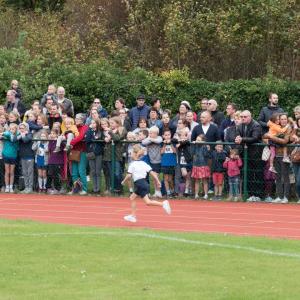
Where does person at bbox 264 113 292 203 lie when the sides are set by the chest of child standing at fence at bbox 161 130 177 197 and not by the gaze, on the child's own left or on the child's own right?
on the child's own left

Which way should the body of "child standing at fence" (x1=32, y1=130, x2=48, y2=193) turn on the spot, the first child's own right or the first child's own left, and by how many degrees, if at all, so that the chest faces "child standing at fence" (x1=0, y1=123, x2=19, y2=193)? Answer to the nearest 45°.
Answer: approximately 90° to the first child's own right

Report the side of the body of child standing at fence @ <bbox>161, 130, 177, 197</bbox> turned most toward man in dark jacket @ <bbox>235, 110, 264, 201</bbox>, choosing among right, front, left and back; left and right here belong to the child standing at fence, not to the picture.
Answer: left

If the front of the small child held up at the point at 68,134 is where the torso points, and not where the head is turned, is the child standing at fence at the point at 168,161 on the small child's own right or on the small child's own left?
on the small child's own left

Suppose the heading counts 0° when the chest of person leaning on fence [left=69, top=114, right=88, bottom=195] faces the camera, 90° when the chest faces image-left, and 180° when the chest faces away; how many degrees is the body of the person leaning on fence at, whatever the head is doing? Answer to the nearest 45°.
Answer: approximately 45°

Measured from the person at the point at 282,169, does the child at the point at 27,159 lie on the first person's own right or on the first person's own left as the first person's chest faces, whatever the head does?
on the first person's own right

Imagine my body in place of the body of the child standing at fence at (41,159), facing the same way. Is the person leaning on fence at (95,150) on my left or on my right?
on my left

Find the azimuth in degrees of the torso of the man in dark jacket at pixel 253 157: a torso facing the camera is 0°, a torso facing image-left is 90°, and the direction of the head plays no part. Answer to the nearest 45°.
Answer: approximately 45°

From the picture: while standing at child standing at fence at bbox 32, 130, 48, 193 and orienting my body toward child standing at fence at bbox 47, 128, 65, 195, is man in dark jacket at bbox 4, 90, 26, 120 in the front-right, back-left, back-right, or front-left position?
back-left
